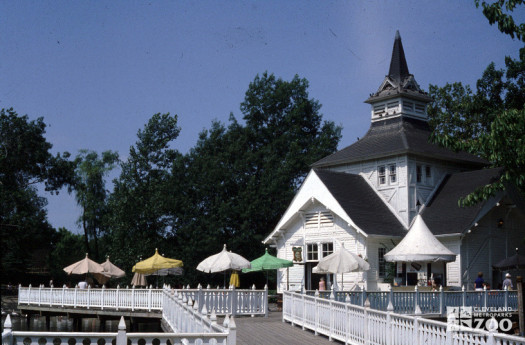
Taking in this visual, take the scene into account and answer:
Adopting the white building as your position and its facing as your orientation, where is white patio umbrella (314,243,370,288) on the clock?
The white patio umbrella is roughly at 11 o'clock from the white building.

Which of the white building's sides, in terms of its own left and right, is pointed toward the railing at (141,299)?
front

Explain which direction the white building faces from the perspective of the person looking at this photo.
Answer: facing the viewer and to the left of the viewer

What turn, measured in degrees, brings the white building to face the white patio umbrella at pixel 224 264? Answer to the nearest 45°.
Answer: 0° — it already faces it

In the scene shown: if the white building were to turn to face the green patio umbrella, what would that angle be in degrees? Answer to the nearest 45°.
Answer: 0° — it already faces it

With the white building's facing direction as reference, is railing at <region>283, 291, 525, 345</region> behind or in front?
in front

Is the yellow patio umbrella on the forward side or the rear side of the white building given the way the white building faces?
on the forward side

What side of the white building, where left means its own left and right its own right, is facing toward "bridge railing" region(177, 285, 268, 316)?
front
